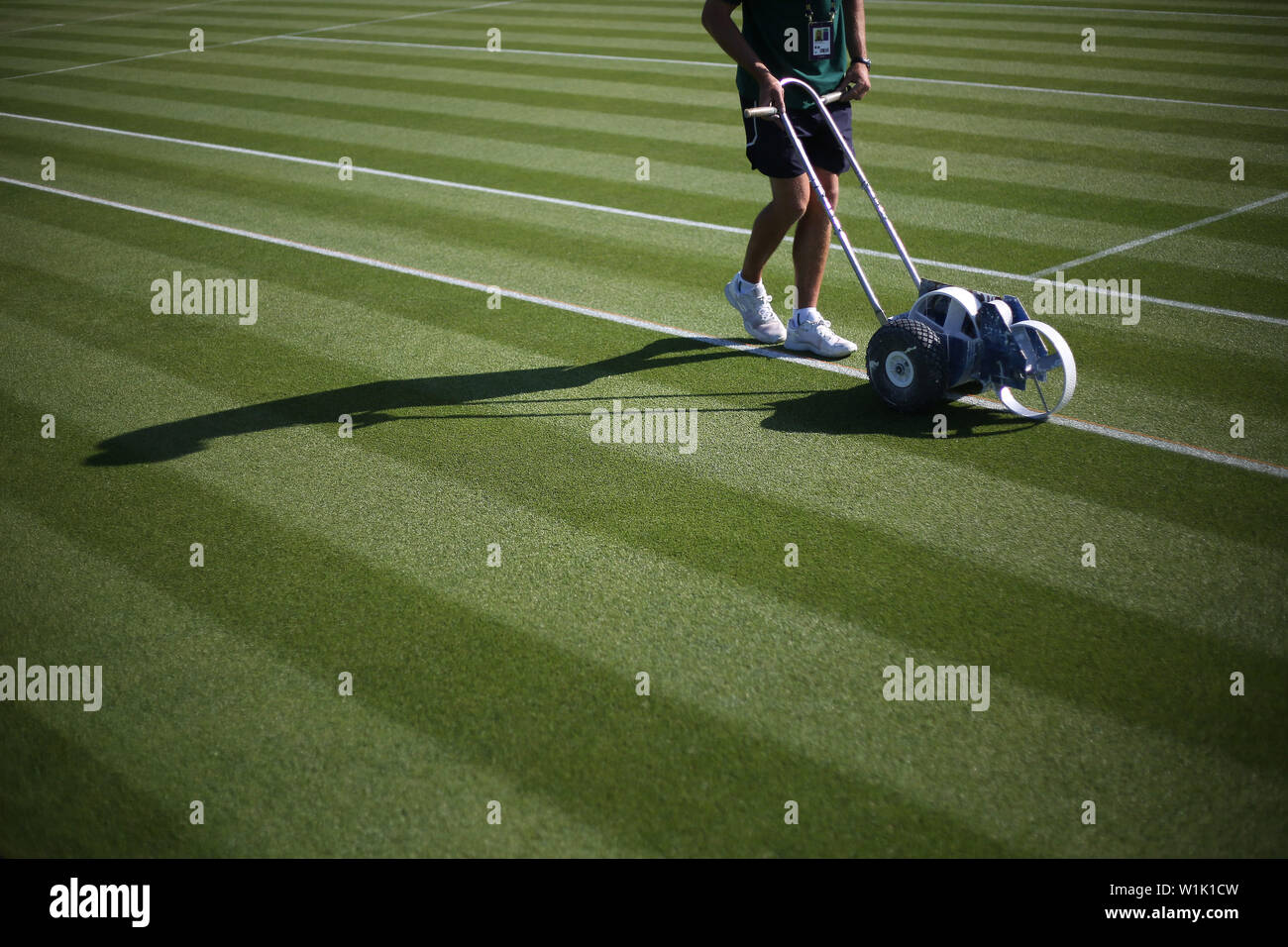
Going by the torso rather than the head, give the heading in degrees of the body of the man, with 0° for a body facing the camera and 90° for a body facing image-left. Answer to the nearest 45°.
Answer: approximately 315°
